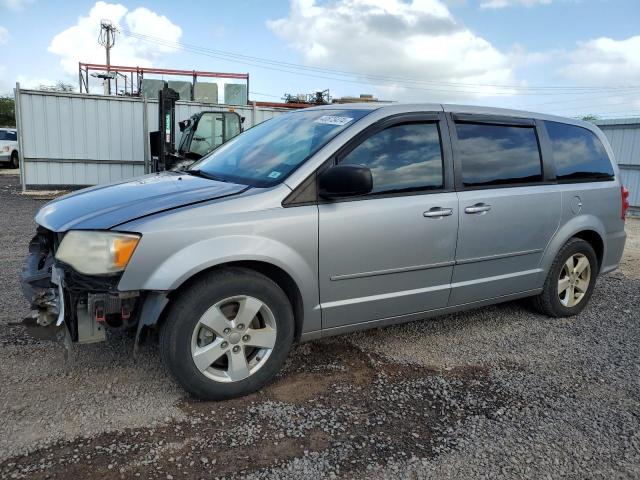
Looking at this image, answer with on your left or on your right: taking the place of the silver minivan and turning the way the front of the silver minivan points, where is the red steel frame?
on your right

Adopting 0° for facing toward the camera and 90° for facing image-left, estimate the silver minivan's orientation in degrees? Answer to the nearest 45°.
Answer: approximately 45°

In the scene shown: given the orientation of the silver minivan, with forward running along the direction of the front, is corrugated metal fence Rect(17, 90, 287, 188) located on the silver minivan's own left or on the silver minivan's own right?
on the silver minivan's own right

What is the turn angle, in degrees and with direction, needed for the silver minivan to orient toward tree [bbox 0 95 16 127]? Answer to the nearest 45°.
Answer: approximately 90° to its right

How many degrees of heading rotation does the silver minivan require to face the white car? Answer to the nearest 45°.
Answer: approximately 90° to its right
